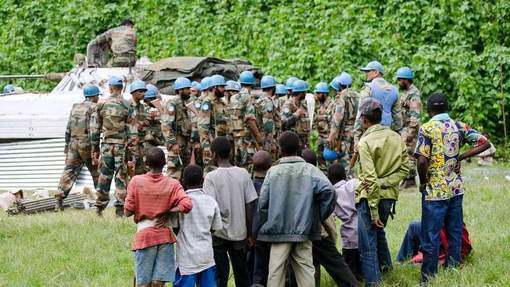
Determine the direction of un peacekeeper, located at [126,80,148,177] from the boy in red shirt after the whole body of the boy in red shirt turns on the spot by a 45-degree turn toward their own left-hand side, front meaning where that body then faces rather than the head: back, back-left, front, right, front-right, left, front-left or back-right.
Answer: front-right

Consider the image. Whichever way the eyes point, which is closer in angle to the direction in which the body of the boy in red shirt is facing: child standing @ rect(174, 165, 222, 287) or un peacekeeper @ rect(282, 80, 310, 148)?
the un peacekeeper

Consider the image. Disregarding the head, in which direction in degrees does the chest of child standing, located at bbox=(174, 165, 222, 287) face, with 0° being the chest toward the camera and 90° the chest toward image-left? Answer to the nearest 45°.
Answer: approximately 180°

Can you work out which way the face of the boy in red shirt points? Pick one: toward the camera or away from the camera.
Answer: away from the camera

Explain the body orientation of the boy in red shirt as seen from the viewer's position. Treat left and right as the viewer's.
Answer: facing away from the viewer

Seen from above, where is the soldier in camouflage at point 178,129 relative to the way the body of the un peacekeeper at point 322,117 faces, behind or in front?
in front
